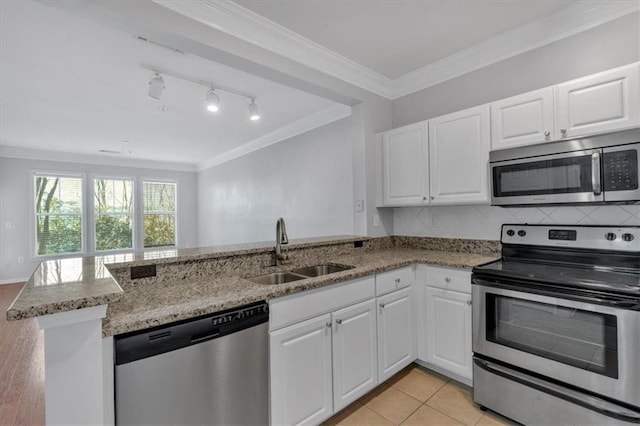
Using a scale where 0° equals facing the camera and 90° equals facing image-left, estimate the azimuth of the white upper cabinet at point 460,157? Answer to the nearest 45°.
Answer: approximately 45°

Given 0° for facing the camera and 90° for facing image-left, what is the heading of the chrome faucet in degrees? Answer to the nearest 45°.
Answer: approximately 315°

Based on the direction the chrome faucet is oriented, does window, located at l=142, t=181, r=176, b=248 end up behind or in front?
behind

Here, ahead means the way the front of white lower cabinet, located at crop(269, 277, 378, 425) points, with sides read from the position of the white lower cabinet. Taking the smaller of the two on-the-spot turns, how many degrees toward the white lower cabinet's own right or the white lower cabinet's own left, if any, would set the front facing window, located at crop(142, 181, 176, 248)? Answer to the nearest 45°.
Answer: approximately 180°
